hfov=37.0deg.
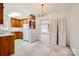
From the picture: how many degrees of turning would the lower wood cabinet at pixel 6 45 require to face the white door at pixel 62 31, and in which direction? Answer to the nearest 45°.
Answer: approximately 90° to its left

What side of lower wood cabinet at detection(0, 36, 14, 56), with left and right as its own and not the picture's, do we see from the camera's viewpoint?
right

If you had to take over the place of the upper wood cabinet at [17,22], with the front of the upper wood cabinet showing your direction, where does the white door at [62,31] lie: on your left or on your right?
on your left
